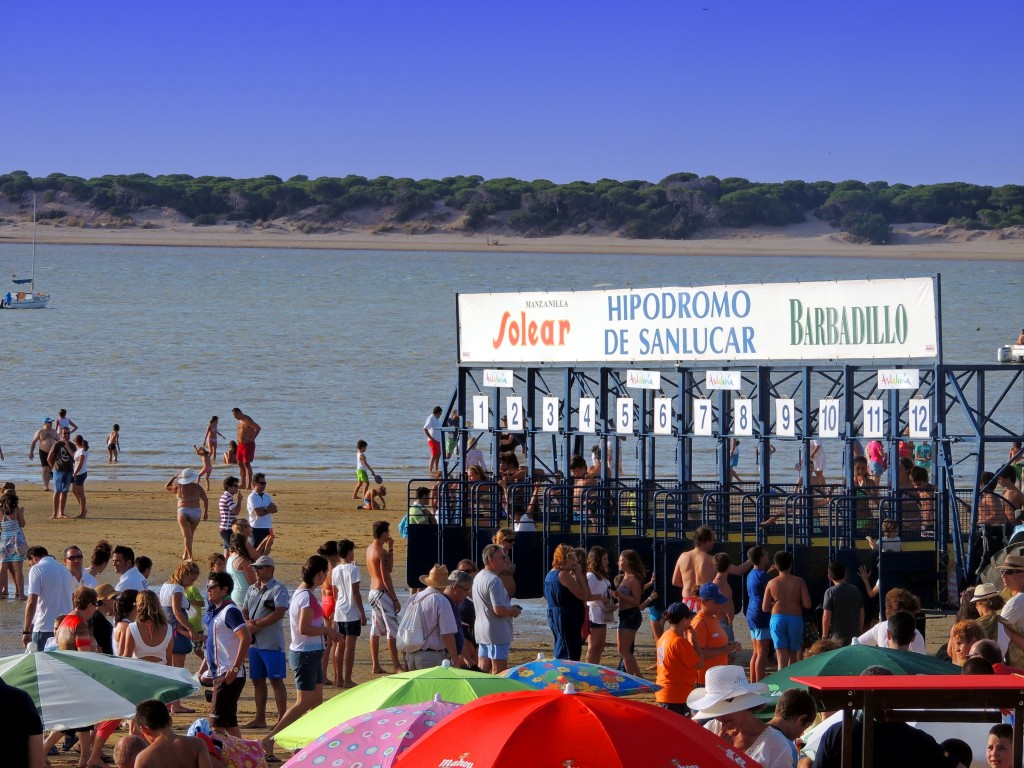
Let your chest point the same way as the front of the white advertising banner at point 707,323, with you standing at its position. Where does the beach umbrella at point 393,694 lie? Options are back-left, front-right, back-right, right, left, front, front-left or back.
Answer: front

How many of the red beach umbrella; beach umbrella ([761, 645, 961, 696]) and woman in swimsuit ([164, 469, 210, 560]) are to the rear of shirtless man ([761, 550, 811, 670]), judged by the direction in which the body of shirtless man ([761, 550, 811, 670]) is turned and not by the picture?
2

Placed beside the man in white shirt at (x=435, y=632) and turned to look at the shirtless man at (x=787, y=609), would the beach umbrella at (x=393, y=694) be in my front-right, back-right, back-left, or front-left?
back-right

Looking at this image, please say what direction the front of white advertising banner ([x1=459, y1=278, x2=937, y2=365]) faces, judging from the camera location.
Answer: facing the viewer

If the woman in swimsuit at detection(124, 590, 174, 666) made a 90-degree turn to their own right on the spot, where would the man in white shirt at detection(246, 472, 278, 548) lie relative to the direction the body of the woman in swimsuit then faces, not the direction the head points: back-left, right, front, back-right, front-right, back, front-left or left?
left

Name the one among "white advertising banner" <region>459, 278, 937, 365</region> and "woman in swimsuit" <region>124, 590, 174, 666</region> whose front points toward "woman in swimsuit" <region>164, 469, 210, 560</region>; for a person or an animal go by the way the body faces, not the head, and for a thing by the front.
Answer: "woman in swimsuit" <region>124, 590, 174, 666</region>

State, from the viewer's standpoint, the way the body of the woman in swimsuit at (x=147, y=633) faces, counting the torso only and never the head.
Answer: away from the camera

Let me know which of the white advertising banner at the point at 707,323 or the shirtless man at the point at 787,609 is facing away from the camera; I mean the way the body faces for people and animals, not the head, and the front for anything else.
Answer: the shirtless man

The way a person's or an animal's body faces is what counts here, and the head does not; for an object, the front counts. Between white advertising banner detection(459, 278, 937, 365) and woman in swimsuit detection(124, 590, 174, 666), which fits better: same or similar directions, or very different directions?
very different directions

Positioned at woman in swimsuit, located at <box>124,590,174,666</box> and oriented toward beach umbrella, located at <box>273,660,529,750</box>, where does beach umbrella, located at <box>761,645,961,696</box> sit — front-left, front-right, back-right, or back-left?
front-left

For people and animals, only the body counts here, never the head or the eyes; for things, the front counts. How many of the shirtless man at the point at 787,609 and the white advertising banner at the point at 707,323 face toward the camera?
1
